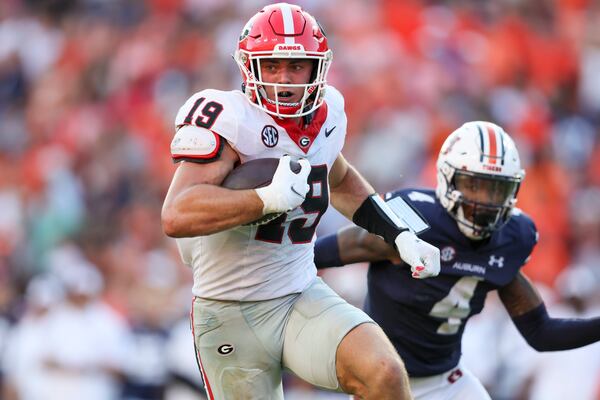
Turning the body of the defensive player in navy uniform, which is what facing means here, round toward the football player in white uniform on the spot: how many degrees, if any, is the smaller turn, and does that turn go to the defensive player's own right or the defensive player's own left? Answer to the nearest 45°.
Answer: approximately 90° to the defensive player's own right

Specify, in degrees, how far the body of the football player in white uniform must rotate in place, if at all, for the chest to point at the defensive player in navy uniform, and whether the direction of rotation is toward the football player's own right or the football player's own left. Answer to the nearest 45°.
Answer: approximately 90° to the football player's own left
